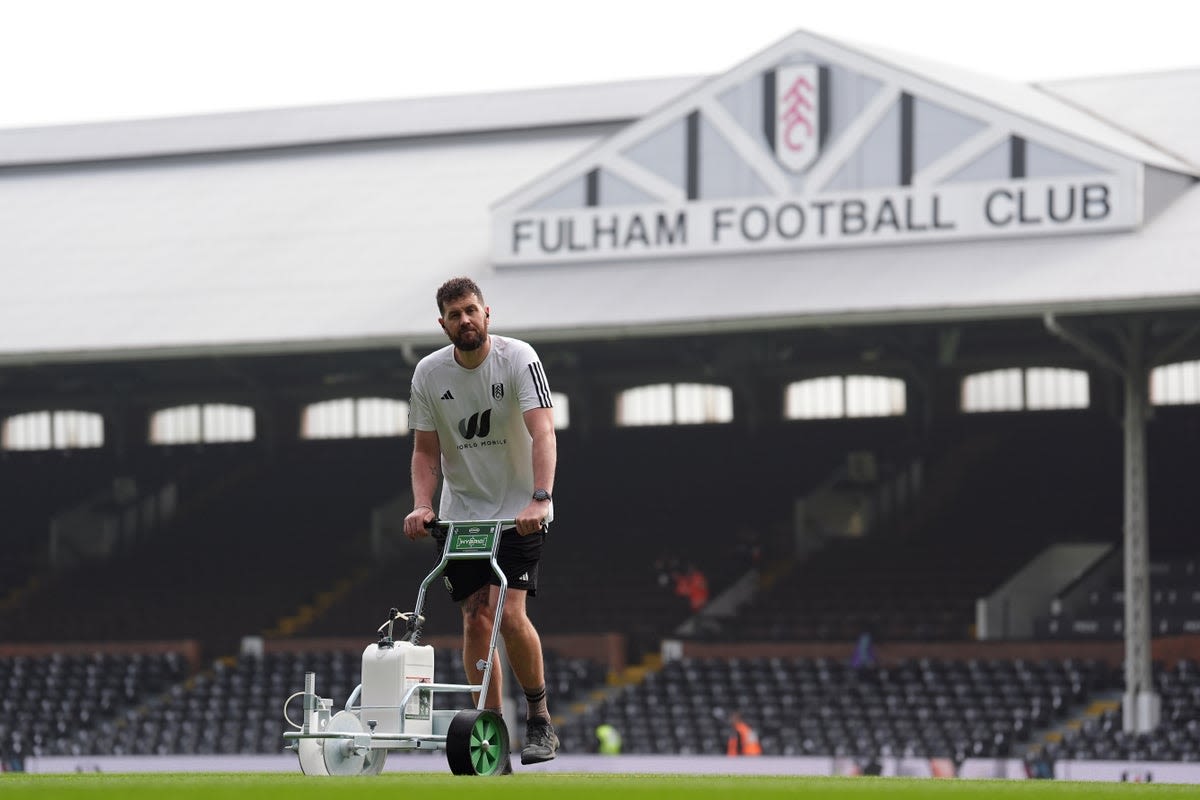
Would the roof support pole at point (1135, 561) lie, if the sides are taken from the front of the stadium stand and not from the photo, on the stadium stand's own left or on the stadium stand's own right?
on the stadium stand's own left

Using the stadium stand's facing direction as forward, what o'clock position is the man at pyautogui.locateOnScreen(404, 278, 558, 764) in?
The man is roughly at 12 o'clock from the stadium stand.

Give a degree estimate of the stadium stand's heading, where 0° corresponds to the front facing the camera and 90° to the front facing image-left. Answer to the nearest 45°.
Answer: approximately 0°
